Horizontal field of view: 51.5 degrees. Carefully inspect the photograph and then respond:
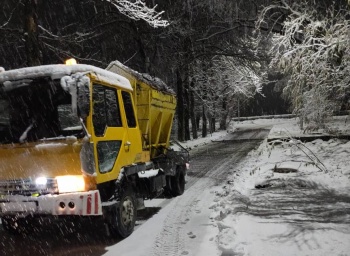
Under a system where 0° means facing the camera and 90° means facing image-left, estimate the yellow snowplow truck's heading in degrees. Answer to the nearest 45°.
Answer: approximately 45°

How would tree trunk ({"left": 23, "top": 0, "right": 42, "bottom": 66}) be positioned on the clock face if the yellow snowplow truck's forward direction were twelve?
The tree trunk is roughly at 4 o'clock from the yellow snowplow truck.
